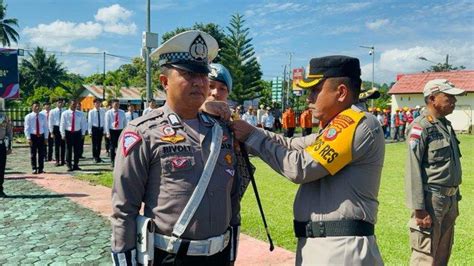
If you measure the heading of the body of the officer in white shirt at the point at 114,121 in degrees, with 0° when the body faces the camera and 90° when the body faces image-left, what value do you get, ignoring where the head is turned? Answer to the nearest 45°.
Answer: approximately 0°

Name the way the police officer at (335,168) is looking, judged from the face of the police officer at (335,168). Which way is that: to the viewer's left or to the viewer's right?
to the viewer's left

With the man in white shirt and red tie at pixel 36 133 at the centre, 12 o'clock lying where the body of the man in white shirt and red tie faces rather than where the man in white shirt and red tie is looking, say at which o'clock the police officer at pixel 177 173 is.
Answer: The police officer is roughly at 12 o'clock from the man in white shirt and red tie.

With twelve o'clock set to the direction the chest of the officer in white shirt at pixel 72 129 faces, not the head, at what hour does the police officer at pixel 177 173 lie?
The police officer is roughly at 12 o'clock from the officer in white shirt.

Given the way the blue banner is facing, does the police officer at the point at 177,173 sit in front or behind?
in front
